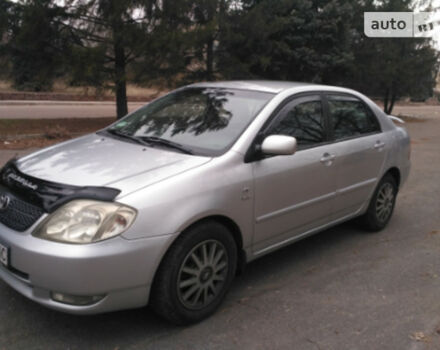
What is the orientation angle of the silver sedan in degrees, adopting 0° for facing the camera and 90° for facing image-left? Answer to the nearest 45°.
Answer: approximately 45°
